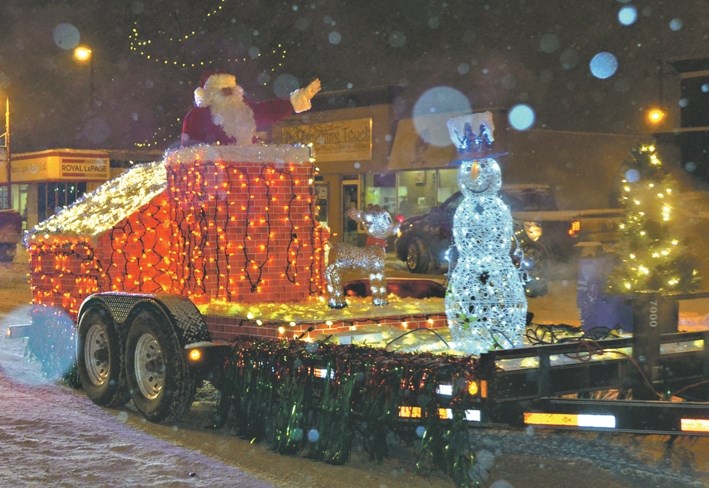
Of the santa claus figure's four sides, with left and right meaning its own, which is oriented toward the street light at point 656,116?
left

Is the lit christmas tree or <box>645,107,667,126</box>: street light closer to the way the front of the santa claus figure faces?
the lit christmas tree

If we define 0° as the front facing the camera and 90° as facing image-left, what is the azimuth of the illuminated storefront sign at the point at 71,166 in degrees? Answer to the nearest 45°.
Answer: approximately 0°

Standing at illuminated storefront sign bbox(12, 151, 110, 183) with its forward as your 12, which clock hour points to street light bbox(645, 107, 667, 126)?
The street light is roughly at 10 o'clock from the illuminated storefront sign.

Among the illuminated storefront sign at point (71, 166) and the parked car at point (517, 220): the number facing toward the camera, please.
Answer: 1

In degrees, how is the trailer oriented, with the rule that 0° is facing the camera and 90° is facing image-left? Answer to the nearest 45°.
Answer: approximately 315°

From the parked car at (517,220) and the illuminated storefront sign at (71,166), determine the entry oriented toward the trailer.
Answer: the illuminated storefront sign

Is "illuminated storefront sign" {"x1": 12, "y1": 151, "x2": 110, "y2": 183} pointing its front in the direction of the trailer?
yes
